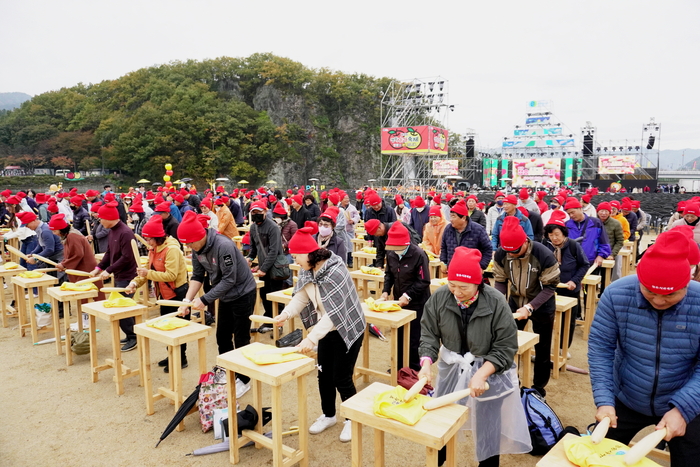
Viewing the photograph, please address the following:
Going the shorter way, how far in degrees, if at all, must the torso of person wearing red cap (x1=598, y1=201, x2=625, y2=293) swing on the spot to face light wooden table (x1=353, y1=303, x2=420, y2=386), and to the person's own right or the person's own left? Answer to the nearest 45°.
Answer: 0° — they already face it

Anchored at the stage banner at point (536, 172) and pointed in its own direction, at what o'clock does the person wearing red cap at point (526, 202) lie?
The person wearing red cap is roughly at 12 o'clock from the stage banner.

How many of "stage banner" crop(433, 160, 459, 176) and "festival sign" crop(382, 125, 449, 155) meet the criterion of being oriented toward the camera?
2

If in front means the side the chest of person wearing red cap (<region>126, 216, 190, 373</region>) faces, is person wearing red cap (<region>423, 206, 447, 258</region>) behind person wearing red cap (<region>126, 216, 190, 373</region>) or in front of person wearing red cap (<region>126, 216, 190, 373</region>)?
behind
